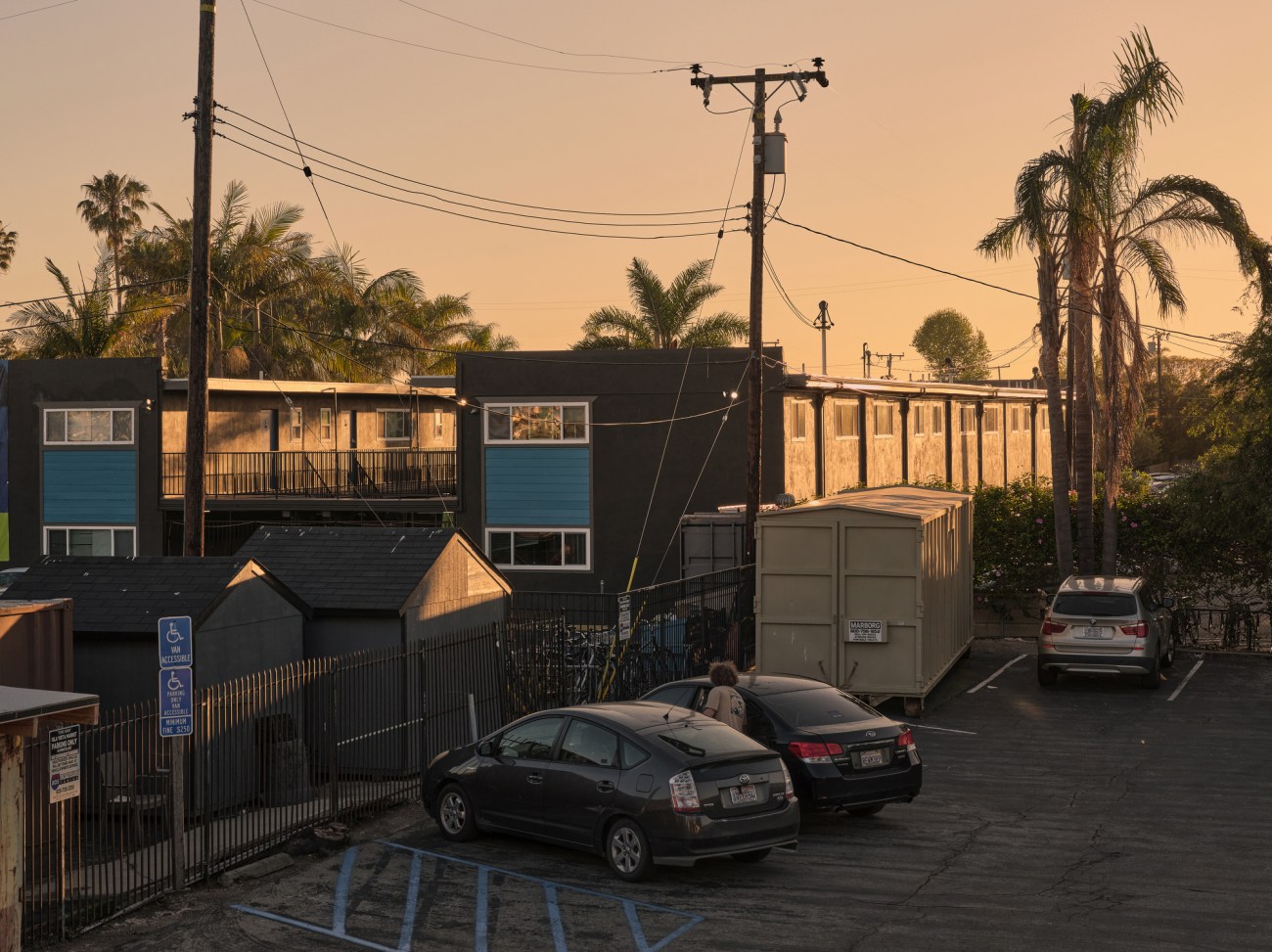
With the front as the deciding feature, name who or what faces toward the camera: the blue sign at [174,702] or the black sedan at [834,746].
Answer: the blue sign

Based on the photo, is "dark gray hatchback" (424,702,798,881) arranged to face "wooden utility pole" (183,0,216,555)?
yes

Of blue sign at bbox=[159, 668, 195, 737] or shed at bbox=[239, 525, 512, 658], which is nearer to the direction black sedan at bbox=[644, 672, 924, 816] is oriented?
the shed

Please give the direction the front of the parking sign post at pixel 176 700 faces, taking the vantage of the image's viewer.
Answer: facing the viewer

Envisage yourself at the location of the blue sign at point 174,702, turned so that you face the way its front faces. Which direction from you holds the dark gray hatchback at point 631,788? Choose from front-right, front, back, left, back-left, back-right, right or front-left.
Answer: left

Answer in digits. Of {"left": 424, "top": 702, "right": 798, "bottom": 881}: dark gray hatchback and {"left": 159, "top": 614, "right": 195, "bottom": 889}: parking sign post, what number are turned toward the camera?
1

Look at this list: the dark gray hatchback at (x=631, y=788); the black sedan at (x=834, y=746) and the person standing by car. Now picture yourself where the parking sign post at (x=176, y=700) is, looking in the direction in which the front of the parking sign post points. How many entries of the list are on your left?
3

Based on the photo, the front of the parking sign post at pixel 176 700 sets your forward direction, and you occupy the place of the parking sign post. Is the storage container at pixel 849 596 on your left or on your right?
on your left

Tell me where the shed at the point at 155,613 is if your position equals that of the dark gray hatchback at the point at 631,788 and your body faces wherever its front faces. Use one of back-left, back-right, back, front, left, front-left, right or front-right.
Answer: front

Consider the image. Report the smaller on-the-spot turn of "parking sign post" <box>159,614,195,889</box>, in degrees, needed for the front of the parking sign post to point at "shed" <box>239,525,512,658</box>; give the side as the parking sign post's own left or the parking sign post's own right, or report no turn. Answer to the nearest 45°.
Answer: approximately 180°

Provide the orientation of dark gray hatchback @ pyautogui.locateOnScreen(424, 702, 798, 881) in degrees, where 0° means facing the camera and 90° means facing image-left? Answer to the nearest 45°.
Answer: approximately 135°

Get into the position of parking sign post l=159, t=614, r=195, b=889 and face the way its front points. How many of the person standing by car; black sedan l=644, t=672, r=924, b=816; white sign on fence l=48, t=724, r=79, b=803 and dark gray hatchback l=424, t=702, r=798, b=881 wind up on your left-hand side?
3

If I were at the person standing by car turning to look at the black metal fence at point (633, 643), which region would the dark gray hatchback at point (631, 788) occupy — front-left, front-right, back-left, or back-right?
back-left

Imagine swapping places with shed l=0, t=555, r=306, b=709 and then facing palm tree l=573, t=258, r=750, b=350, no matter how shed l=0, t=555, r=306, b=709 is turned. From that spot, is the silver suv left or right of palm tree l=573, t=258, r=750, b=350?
right

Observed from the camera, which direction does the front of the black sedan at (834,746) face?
facing away from the viewer and to the left of the viewer

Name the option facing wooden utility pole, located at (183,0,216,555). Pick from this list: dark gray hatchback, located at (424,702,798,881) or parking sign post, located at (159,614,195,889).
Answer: the dark gray hatchback

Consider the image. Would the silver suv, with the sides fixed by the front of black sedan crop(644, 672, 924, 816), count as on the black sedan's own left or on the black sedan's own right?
on the black sedan's own right

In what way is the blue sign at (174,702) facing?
toward the camera

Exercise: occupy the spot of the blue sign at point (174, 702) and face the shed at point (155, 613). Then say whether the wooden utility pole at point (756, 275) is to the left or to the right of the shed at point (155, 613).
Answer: right

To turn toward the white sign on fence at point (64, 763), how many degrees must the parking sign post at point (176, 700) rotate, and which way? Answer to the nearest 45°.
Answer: approximately 45° to its right

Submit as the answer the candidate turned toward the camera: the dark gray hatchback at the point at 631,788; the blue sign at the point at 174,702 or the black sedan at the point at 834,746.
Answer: the blue sign
